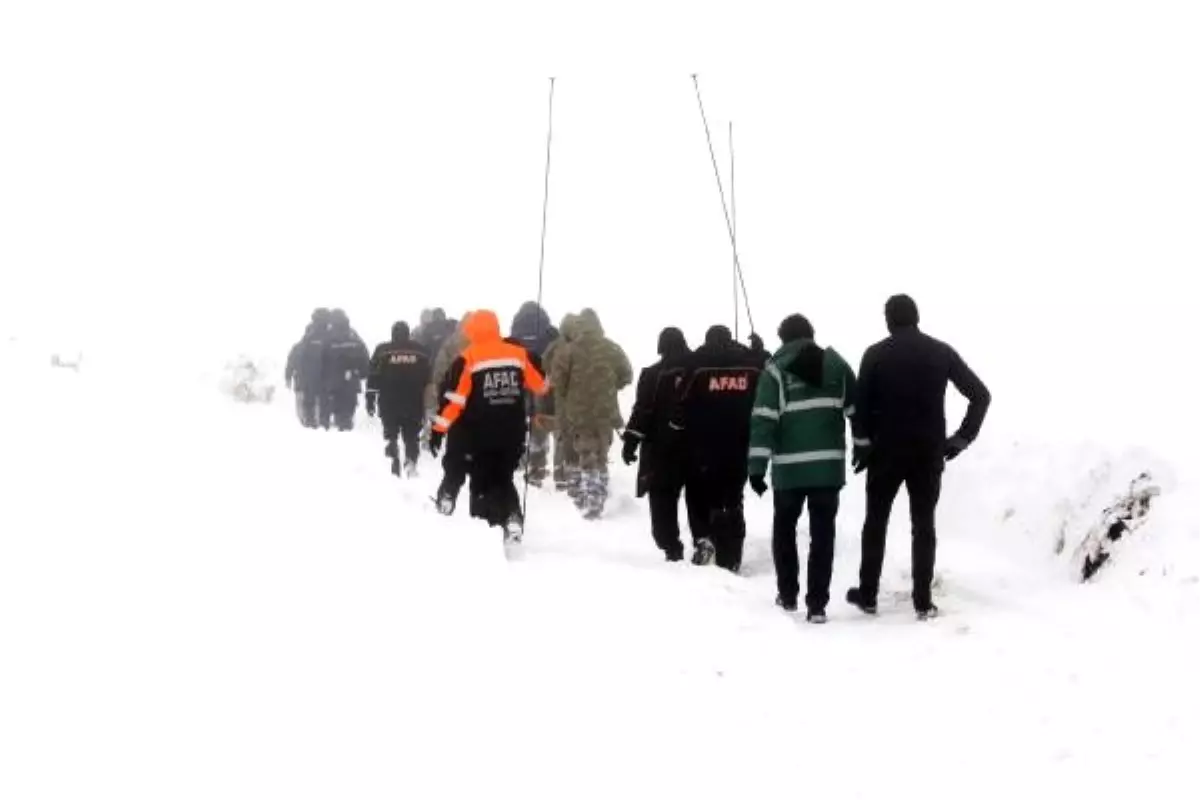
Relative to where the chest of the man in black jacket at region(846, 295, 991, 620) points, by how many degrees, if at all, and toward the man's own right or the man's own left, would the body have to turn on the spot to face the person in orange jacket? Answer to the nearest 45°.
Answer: approximately 90° to the man's own left

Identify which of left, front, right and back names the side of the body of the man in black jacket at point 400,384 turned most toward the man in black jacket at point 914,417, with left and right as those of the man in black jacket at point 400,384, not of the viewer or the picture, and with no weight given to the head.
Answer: back

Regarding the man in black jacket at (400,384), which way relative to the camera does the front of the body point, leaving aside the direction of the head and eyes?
away from the camera

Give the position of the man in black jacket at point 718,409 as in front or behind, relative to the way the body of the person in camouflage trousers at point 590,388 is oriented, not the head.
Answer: behind

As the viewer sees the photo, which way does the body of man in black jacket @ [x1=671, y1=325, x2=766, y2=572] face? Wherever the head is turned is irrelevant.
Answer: away from the camera

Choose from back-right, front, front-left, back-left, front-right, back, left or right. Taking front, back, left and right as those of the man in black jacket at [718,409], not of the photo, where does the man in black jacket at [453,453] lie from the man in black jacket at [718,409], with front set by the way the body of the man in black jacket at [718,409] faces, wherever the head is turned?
left

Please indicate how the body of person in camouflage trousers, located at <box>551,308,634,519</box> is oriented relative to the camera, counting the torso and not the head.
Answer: away from the camera

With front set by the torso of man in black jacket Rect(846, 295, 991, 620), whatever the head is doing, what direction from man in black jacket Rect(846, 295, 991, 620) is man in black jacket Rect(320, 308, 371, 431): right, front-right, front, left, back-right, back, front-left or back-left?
front-left

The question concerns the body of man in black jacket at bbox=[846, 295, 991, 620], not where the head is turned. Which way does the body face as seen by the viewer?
away from the camera

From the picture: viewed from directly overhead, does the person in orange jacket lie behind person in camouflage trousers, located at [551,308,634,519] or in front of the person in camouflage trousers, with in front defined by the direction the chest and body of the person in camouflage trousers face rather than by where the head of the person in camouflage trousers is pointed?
behind
